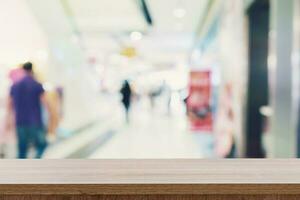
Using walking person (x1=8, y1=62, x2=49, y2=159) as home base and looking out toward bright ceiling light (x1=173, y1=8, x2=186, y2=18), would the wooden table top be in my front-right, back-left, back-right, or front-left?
back-right

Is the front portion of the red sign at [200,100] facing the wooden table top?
yes

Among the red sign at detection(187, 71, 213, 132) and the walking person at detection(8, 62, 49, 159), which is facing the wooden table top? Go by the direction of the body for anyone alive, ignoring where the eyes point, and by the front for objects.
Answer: the red sign

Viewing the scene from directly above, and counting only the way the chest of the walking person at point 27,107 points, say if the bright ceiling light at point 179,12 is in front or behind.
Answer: in front

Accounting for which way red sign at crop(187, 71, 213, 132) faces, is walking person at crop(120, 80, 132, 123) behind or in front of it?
behind

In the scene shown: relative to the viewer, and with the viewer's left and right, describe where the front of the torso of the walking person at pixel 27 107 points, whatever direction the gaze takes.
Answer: facing away from the viewer

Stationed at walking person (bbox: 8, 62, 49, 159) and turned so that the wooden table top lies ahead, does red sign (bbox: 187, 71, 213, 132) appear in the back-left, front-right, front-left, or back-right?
back-left

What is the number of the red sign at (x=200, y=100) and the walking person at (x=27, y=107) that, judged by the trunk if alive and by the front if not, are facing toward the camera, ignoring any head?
1

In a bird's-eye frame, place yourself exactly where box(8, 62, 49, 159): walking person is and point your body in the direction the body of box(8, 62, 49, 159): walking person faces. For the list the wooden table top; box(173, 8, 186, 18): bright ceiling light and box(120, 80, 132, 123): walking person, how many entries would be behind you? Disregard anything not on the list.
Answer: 1

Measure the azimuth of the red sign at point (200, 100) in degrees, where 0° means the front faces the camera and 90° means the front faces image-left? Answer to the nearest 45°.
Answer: approximately 0°

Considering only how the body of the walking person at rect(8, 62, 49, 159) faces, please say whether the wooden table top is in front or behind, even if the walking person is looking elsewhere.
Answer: behind

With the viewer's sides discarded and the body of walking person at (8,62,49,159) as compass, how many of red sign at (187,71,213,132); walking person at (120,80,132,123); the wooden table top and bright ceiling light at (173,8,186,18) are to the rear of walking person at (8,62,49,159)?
1
